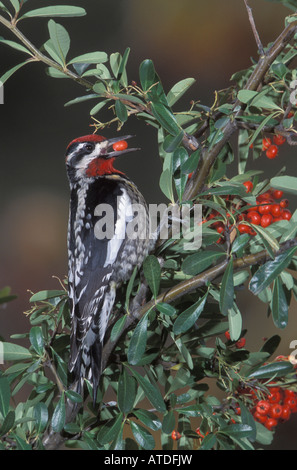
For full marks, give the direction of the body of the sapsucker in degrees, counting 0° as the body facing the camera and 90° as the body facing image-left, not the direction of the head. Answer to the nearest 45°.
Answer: approximately 270°
